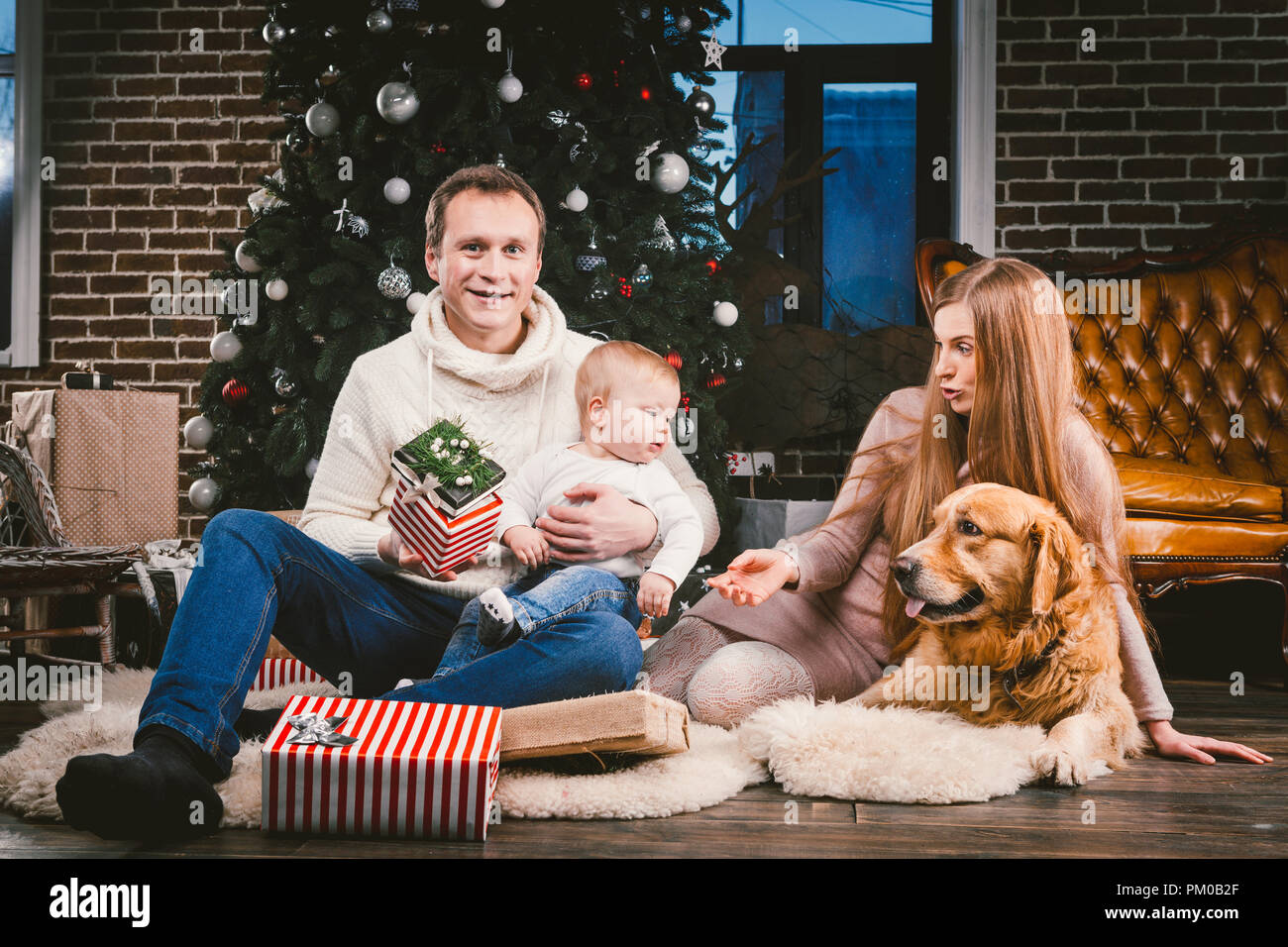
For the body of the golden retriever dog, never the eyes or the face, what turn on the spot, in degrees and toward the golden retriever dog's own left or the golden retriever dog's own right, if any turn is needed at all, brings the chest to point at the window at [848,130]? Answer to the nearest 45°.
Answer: approximately 135° to the golden retriever dog's own right

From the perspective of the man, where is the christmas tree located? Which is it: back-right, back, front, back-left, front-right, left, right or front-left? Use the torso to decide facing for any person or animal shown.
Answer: back

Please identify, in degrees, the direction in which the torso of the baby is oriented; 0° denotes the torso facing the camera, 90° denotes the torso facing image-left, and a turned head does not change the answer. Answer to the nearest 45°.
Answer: approximately 0°

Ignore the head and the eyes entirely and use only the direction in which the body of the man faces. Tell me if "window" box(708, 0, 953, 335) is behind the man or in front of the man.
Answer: behind

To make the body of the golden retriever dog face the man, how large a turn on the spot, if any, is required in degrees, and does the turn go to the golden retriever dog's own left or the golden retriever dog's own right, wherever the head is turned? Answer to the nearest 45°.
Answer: approximately 45° to the golden retriever dog's own right

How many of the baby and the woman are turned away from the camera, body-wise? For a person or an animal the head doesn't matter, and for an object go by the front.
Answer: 0
